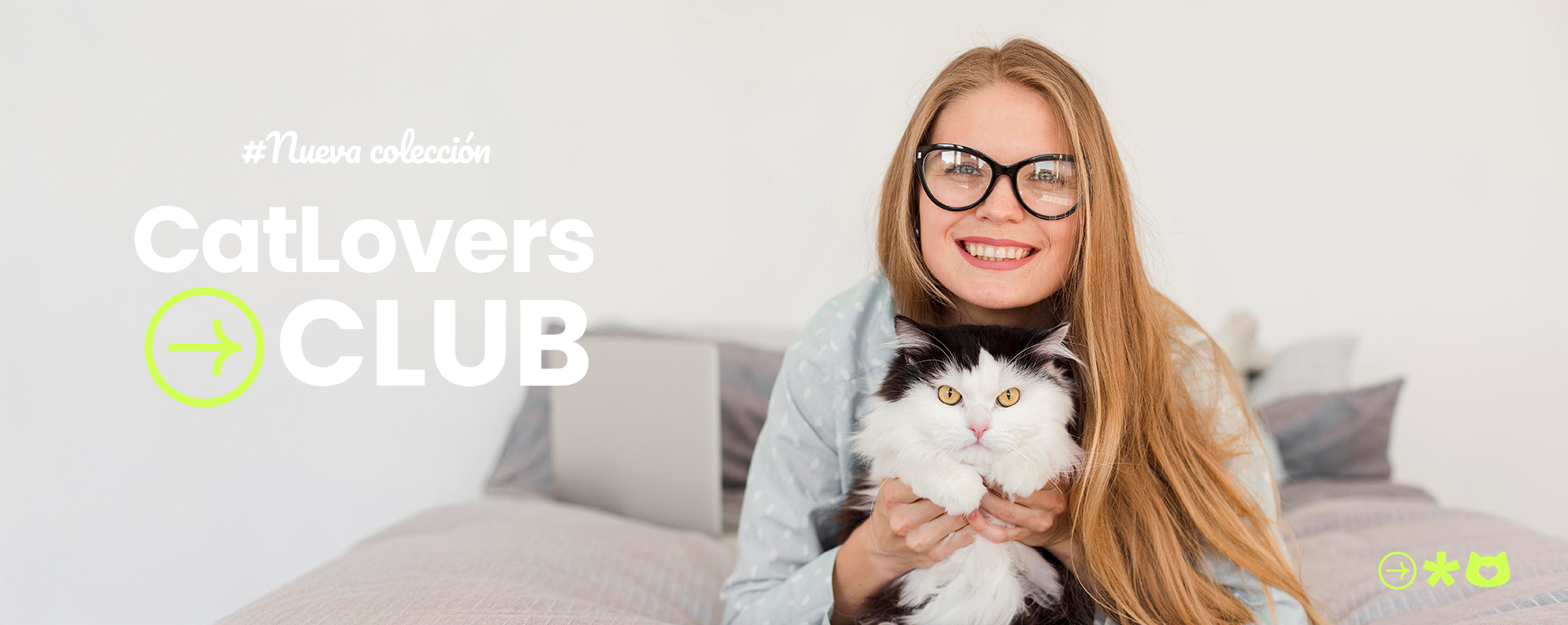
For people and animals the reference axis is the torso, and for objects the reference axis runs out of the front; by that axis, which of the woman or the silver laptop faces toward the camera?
the woman

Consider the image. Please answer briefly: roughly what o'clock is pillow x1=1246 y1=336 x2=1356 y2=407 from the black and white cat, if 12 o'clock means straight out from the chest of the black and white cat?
The pillow is roughly at 7 o'clock from the black and white cat.

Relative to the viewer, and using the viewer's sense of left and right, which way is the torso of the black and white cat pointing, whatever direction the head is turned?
facing the viewer

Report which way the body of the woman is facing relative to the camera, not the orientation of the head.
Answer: toward the camera

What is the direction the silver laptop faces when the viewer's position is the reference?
facing away from the viewer and to the right of the viewer

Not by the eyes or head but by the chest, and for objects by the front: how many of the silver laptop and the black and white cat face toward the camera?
1

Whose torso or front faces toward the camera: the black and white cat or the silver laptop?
the black and white cat

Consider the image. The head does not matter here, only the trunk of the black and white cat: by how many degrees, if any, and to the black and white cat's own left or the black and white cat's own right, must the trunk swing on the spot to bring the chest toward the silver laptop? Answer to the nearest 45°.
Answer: approximately 135° to the black and white cat's own right

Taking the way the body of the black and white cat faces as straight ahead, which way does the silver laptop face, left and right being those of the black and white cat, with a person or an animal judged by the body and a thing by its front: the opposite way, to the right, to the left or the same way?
the opposite way

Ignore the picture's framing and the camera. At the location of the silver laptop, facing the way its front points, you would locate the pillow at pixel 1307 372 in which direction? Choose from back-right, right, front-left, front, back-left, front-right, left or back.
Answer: front-right

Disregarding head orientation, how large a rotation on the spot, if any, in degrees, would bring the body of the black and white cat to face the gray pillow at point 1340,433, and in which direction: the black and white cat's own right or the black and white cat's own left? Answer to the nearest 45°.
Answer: approximately 135° to the black and white cat's own left

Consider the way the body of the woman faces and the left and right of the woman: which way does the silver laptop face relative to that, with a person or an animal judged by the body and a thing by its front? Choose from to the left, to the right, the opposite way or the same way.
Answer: the opposite way
